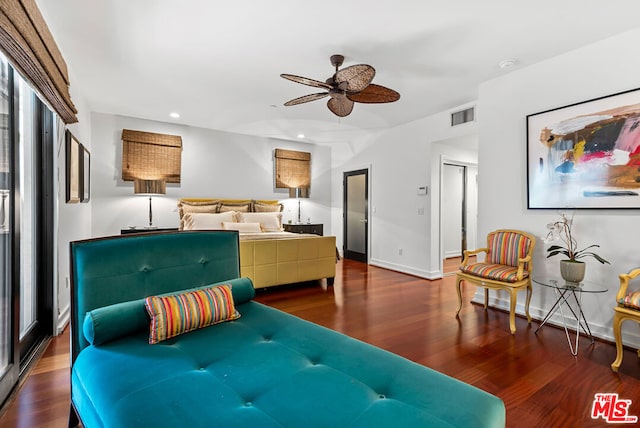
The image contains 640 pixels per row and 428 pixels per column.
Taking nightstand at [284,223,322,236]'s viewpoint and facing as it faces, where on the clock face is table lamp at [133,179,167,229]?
The table lamp is roughly at 2 o'clock from the nightstand.

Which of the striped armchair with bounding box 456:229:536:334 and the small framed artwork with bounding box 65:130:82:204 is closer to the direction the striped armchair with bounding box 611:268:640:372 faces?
the small framed artwork

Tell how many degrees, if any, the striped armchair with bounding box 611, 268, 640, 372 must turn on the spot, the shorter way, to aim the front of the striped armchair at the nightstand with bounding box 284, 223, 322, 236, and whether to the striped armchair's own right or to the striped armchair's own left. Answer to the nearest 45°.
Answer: approximately 45° to the striped armchair's own right

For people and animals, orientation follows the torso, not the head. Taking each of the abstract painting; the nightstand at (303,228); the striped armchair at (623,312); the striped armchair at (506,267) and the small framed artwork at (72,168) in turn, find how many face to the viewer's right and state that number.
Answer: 1

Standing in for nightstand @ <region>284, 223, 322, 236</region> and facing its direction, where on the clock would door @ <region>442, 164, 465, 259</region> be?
The door is roughly at 9 o'clock from the nightstand.

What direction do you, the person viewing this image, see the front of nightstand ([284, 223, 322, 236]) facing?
facing the viewer

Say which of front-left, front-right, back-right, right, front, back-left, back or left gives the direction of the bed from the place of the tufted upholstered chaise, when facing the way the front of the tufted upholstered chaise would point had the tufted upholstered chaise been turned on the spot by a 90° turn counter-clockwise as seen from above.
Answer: front-left

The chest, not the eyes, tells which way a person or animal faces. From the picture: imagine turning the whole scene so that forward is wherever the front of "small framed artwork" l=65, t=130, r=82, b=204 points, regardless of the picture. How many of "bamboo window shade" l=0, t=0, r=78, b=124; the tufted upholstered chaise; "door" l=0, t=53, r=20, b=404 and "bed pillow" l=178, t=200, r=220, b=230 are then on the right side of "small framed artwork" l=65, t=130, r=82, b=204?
3

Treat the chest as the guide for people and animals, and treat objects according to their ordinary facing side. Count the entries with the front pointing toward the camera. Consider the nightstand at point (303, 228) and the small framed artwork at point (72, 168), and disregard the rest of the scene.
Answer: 1

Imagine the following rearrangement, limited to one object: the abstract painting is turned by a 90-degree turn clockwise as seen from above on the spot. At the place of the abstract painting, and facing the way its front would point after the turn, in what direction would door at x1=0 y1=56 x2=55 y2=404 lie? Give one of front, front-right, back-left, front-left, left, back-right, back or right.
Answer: left

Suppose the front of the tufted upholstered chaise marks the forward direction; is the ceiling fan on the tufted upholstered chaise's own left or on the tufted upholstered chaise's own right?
on the tufted upholstered chaise's own left

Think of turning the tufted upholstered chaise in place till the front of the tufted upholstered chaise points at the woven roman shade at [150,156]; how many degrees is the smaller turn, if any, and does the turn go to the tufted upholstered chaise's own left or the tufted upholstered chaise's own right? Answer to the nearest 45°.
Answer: approximately 180°

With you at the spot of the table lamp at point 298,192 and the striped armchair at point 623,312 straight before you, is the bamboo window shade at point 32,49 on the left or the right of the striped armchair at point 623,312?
right

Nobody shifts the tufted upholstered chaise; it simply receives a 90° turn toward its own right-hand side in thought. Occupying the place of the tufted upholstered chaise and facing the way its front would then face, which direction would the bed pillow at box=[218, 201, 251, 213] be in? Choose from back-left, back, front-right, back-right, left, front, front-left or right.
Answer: back-right

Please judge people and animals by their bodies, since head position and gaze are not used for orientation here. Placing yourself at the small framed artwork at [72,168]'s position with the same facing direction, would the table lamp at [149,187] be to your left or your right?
on your left

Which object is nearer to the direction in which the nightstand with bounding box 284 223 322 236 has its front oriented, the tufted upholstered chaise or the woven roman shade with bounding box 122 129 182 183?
the tufted upholstered chaise

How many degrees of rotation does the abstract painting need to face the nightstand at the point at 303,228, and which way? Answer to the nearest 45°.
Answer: approximately 45° to its right

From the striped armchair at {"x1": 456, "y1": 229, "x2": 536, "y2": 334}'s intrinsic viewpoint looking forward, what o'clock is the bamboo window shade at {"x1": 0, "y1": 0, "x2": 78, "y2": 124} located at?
The bamboo window shade is roughly at 12 o'clock from the striped armchair.

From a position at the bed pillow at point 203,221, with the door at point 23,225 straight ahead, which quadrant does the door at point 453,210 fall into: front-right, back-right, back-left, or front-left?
back-left

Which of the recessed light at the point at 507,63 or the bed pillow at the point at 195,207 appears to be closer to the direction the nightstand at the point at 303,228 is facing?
the recessed light

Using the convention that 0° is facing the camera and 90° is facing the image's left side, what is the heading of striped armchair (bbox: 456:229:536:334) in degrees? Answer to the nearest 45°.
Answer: approximately 45°
